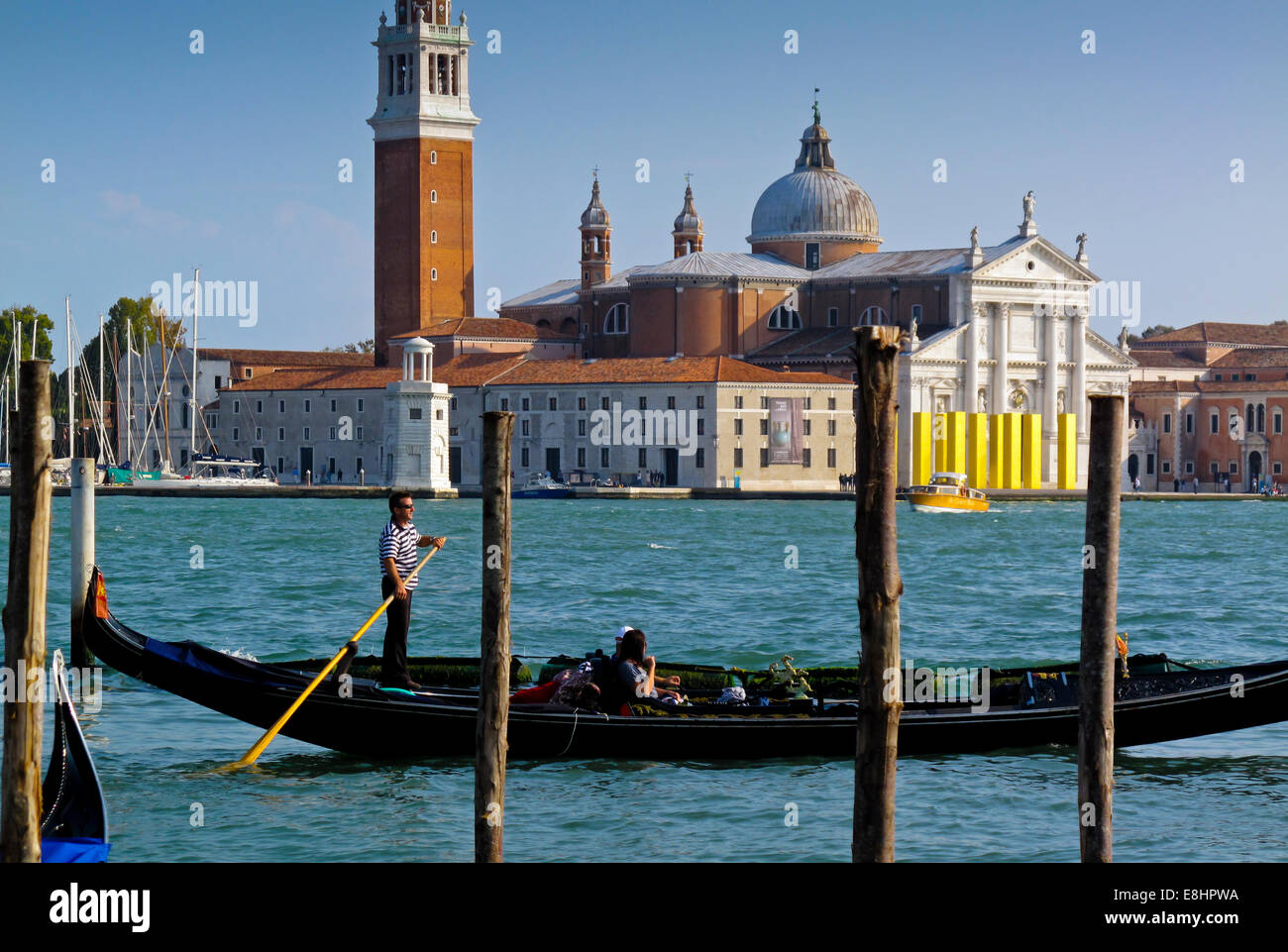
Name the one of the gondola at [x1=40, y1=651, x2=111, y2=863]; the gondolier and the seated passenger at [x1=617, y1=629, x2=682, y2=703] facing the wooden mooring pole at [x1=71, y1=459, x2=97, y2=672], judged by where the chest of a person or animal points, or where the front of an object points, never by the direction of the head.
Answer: the gondola

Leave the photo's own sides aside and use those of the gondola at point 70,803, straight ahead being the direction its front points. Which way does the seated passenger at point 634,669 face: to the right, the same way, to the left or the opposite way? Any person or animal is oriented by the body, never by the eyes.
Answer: to the right

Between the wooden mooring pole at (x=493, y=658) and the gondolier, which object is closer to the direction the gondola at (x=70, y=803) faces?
the gondolier

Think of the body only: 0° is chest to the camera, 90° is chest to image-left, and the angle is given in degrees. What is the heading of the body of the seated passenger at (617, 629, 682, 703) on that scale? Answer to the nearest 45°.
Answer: approximately 270°

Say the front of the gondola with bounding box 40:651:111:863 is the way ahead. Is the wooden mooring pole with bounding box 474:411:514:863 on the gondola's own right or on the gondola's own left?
on the gondola's own right

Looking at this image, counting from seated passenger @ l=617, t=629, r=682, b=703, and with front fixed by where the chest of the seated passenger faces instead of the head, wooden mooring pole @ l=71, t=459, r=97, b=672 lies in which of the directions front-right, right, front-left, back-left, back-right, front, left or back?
back-left

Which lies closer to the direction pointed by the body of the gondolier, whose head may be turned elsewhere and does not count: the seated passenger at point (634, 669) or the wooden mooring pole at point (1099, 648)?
the seated passenger

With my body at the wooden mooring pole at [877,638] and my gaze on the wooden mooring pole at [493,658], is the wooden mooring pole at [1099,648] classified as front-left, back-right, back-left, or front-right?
back-right

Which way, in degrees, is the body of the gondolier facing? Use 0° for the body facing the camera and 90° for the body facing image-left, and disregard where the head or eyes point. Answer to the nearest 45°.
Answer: approximately 270°

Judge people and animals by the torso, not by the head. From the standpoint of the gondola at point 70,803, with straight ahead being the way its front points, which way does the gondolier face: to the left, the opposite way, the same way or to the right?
to the right
